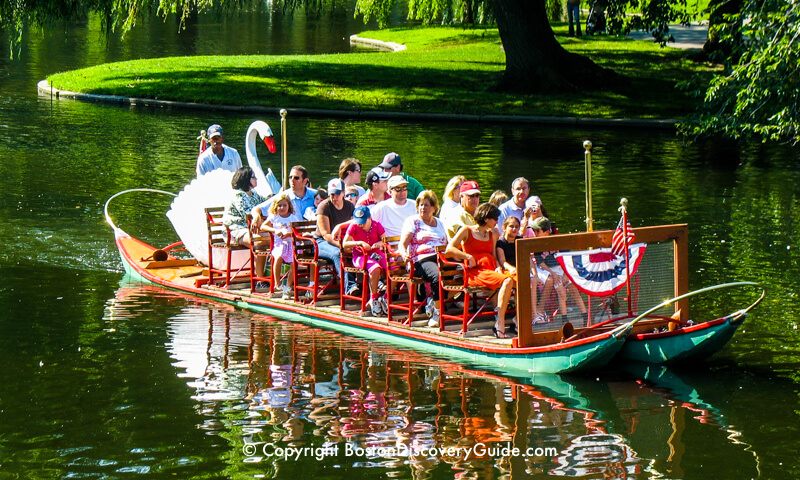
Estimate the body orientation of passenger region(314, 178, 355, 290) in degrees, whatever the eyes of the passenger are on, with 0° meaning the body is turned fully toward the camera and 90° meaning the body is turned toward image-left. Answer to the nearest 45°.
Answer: approximately 315°

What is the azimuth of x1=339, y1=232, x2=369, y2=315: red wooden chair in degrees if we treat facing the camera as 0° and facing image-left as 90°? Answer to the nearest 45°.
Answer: approximately 315°

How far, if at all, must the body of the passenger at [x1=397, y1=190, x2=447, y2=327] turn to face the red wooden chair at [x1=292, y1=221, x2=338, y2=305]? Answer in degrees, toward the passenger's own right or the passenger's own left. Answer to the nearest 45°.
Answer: approximately 180°

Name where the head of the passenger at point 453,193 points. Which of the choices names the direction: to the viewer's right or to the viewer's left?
to the viewer's right
